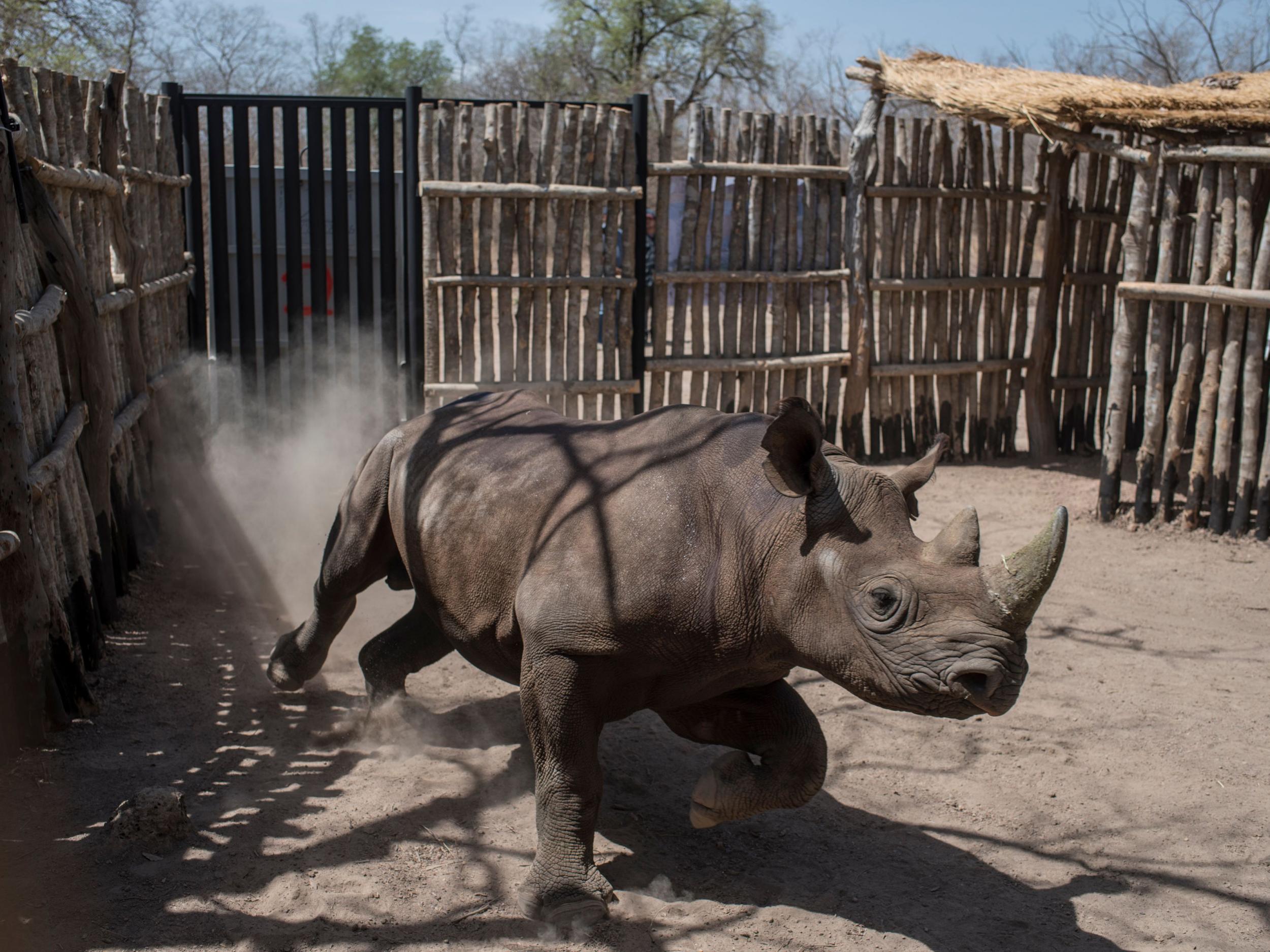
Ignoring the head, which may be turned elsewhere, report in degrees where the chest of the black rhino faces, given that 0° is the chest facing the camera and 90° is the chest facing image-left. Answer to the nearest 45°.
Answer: approximately 315°

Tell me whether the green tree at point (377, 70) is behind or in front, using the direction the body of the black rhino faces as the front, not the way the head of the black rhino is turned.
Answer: behind

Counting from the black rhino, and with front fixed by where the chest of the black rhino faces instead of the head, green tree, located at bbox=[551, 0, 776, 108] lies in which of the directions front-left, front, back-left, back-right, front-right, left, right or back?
back-left

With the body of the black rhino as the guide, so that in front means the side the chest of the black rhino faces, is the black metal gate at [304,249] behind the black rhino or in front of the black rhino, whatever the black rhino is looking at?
behind

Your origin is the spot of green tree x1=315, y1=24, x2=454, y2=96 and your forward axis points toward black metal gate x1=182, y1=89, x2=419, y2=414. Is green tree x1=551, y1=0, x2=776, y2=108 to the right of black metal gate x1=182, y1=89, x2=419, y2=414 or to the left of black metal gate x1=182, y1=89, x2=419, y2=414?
left

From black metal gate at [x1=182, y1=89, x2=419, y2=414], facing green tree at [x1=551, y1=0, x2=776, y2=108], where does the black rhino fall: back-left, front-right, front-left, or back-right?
back-right

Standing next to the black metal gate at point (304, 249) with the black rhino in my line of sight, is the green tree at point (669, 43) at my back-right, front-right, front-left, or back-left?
back-left
